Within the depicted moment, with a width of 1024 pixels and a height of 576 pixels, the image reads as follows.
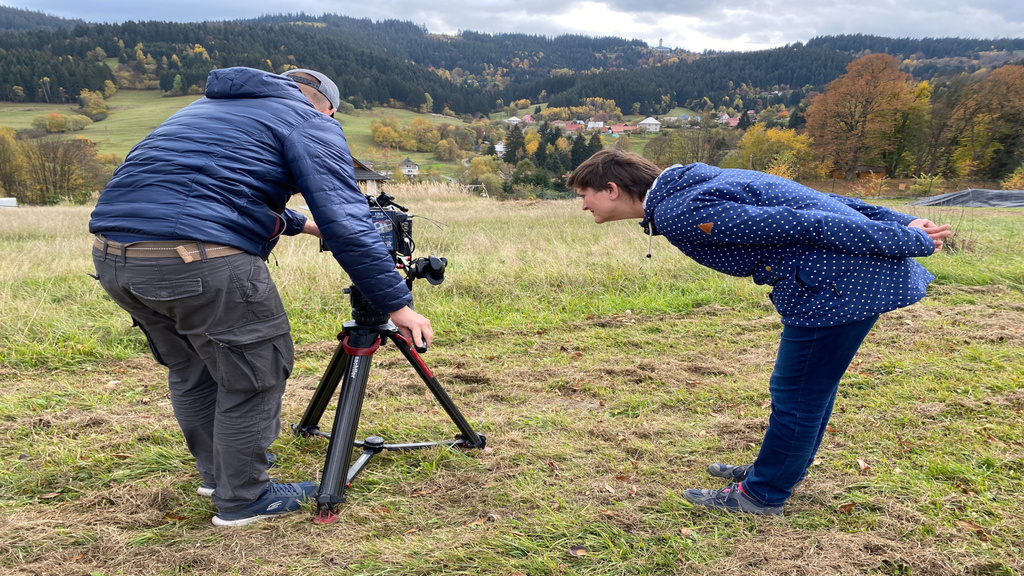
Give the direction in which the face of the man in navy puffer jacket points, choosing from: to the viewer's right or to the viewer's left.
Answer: to the viewer's right

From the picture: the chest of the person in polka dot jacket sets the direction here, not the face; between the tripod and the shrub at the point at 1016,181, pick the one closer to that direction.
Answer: the tripod

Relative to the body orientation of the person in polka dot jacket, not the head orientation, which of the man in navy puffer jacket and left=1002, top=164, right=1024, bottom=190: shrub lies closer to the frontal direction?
the man in navy puffer jacket

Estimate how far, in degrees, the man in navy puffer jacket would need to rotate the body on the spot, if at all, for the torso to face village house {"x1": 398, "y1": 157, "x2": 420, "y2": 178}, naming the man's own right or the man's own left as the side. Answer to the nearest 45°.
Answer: approximately 45° to the man's own left

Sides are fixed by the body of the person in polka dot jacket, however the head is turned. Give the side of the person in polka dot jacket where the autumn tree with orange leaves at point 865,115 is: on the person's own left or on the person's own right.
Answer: on the person's own right

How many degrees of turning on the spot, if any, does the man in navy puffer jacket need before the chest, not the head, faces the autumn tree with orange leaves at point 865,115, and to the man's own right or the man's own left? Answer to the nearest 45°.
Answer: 0° — they already face it

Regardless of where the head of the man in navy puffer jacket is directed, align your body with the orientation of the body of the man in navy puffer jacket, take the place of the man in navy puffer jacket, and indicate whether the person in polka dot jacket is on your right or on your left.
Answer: on your right

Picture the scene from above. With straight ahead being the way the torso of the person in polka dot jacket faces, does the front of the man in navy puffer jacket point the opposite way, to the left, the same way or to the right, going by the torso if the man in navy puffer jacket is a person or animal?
to the right

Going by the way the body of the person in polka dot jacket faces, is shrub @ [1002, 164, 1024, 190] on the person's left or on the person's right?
on the person's right

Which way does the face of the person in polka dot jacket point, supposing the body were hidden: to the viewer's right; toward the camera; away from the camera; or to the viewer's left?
to the viewer's left

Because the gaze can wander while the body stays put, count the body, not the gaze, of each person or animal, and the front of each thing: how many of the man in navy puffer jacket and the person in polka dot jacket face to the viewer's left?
1

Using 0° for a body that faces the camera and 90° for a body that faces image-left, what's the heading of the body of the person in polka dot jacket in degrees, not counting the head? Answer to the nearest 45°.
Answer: approximately 90°

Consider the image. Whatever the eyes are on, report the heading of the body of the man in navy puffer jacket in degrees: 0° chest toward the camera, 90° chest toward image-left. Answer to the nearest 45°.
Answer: approximately 225°
